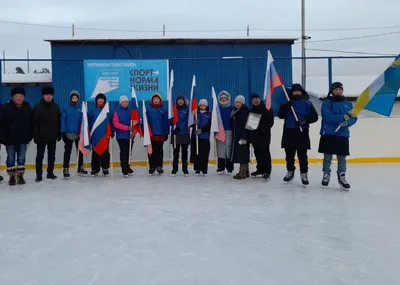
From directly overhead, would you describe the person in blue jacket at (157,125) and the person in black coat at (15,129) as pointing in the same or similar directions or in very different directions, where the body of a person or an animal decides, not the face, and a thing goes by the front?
same or similar directions

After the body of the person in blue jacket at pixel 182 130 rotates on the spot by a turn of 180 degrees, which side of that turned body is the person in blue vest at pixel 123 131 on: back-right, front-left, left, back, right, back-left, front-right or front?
left

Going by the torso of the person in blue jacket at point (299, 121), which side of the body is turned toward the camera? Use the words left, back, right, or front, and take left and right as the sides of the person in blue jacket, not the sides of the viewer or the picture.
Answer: front

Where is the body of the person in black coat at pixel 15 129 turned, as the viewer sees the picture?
toward the camera

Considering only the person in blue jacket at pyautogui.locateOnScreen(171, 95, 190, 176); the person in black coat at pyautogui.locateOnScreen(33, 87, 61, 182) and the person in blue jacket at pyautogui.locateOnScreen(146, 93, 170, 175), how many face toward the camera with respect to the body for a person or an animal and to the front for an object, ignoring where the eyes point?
3

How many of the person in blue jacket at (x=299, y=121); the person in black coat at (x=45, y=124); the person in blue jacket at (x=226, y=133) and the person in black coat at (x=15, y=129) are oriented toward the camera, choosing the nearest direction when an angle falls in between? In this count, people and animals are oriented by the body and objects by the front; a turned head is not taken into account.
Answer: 4

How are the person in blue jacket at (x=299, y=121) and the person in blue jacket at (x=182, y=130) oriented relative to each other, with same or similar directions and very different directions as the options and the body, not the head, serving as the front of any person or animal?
same or similar directions

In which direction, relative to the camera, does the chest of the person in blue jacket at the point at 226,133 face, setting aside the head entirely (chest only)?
toward the camera

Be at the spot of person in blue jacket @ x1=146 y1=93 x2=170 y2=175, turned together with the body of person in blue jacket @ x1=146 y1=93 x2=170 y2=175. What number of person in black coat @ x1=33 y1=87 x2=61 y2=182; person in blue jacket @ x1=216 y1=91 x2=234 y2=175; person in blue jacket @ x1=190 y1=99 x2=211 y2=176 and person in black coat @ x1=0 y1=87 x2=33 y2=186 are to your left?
2

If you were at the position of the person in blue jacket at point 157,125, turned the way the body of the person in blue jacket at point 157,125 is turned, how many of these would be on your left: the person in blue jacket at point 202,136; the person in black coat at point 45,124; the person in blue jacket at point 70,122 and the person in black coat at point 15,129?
1

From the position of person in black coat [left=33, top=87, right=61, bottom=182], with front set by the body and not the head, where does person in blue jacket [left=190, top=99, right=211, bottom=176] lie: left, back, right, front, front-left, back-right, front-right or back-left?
left

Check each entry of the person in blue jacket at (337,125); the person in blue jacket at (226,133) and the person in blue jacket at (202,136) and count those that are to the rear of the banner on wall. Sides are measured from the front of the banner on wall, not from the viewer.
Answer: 0

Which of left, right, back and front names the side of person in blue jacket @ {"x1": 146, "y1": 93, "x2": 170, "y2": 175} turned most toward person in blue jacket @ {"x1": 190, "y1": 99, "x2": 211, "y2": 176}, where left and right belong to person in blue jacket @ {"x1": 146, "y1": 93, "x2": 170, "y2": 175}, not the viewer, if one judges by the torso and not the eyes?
left

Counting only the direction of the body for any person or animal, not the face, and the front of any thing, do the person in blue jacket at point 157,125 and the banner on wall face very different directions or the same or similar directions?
same or similar directions
